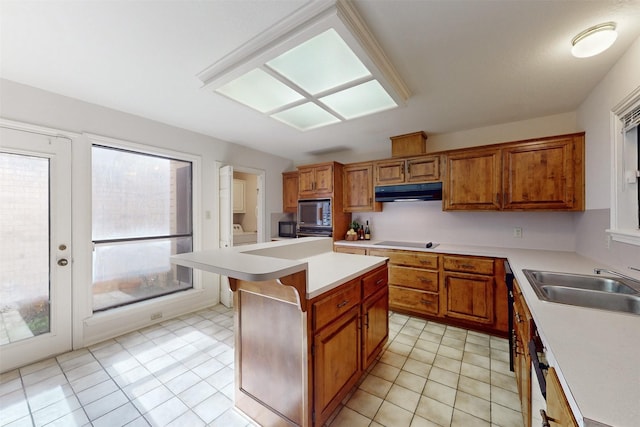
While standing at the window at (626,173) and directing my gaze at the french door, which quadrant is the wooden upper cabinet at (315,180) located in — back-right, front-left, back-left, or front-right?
front-right

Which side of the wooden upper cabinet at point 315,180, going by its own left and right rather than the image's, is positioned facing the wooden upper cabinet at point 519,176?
left

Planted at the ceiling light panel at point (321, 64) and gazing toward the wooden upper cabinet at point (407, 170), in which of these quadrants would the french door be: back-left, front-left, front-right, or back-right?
back-left

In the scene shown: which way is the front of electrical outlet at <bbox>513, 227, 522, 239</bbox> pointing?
toward the camera

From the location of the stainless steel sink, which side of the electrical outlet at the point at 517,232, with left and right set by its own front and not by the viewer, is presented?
front

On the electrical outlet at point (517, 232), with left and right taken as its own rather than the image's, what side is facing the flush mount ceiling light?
front

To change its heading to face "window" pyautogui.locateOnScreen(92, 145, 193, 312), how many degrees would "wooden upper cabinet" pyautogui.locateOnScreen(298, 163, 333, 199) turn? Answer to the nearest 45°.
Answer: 0° — it already faces it

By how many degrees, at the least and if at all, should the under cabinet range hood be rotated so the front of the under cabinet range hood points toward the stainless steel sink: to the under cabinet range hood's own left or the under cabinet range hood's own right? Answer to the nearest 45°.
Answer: approximately 45° to the under cabinet range hood's own left

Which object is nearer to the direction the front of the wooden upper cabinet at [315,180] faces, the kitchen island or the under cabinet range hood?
the kitchen island

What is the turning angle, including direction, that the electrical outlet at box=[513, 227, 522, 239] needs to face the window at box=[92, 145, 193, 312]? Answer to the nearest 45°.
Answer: approximately 45° to its right

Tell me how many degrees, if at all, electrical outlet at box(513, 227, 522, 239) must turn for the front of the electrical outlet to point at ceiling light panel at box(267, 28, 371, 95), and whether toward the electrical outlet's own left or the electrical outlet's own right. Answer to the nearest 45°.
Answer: approximately 45° to the electrical outlet's own right

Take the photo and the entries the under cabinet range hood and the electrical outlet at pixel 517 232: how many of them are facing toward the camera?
2

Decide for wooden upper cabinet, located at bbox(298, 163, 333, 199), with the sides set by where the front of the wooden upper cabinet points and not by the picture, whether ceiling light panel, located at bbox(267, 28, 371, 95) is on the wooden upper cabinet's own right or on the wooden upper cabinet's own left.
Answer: on the wooden upper cabinet's own left

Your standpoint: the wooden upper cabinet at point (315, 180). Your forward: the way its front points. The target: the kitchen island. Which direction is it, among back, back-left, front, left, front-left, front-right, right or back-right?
front-left

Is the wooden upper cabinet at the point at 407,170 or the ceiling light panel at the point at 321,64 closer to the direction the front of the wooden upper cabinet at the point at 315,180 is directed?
the ceiling light panel
